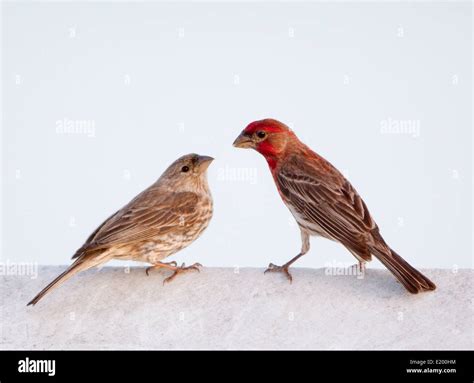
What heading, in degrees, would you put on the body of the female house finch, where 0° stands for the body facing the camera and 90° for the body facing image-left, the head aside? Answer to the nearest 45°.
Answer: approximately 270°

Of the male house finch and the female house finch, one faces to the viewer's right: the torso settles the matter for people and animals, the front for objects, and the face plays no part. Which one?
the female house finch

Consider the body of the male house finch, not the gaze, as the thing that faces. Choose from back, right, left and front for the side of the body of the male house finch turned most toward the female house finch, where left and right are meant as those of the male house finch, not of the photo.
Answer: front

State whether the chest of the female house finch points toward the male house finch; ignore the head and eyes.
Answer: yes

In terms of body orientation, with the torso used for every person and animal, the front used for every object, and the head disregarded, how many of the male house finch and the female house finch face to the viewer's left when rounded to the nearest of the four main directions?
1

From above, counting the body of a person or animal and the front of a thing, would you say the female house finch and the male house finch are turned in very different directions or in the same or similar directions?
very different directions

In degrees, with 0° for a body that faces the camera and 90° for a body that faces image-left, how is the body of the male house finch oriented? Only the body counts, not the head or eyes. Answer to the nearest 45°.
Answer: approximately 90°
